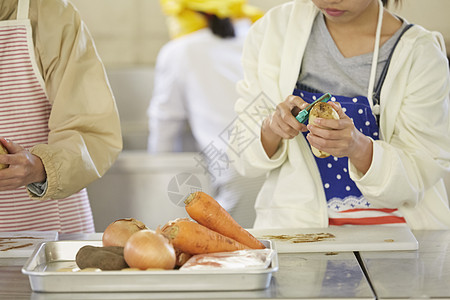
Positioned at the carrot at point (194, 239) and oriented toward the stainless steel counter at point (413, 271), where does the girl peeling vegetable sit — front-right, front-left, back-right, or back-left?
front-left

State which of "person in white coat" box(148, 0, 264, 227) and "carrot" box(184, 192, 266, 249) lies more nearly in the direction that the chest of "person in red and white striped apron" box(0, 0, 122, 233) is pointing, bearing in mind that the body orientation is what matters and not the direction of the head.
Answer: the carrot

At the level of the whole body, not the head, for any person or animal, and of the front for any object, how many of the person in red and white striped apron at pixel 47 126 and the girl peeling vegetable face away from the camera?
0

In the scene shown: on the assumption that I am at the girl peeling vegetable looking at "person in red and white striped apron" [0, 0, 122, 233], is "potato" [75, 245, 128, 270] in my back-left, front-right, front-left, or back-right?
front-left

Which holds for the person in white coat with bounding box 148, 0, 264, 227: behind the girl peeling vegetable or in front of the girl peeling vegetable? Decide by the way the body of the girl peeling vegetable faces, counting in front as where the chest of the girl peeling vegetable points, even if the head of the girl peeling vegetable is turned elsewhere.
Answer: behind

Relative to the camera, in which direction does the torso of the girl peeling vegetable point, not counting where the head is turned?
toward the camera
